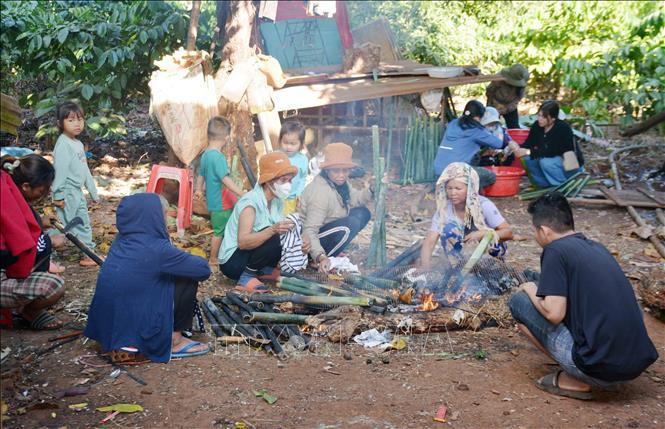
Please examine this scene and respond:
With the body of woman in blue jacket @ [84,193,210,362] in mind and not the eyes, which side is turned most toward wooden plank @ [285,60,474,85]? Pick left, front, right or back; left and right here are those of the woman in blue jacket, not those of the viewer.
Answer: front

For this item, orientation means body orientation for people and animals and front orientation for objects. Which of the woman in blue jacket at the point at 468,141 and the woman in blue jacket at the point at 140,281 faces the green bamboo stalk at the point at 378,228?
the woman in blue jacket at the point at 140,281

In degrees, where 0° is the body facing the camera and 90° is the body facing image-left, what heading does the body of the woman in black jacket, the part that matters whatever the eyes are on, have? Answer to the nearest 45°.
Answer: approximately 45°

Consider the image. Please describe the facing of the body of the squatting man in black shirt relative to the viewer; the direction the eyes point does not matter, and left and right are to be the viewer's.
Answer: facing away from the viewer and to the left of the viewer

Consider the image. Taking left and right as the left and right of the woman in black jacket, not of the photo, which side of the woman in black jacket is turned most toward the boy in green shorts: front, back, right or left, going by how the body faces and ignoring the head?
front

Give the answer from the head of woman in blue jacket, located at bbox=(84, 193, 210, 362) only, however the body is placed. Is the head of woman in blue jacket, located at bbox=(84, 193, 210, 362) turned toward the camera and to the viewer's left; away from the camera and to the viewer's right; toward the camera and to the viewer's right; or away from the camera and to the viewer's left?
away from the camera and to the viewer's right

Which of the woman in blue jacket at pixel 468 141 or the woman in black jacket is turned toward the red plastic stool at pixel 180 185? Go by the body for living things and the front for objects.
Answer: the woman in black jacket

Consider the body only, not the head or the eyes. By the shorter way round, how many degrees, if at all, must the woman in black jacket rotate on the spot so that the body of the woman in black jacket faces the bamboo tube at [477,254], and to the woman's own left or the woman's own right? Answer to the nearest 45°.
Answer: approximately 45° to the woman's own left

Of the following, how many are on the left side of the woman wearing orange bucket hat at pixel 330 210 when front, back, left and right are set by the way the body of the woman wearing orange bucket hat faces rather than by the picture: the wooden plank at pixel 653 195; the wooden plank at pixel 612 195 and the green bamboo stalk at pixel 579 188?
3

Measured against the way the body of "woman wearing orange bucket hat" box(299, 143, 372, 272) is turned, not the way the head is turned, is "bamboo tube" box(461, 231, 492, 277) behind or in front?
in front

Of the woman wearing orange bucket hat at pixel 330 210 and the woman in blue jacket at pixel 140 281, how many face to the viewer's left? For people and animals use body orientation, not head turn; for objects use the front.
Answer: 0

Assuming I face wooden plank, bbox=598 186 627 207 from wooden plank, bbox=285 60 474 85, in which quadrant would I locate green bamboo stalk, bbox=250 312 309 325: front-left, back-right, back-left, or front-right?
front-right

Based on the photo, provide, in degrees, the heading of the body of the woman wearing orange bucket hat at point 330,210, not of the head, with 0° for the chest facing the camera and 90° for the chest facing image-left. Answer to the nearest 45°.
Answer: approximately 315°

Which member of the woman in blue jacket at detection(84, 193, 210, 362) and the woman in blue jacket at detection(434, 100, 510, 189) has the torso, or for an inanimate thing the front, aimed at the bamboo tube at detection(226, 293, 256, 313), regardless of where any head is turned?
the woman in blue jacket at detection(84, 193, 210, 362)

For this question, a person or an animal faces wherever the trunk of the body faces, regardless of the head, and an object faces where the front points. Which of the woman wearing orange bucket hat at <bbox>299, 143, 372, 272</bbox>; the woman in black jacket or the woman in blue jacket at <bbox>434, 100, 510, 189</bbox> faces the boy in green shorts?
the woman in black jacket

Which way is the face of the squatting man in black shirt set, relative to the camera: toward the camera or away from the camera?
away from the camera

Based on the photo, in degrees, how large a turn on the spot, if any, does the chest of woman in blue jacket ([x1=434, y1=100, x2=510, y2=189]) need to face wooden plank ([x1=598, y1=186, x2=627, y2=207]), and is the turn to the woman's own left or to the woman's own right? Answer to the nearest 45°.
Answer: approximately 45° to the woman's own right
